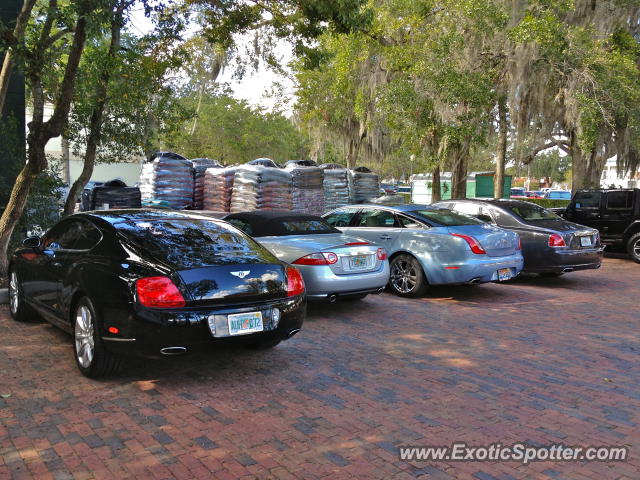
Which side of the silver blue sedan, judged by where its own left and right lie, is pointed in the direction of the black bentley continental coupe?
left

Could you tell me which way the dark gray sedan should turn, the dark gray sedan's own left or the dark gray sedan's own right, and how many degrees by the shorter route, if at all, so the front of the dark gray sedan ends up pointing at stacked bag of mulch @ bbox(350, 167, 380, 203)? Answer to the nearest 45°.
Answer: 0° — it already faces it

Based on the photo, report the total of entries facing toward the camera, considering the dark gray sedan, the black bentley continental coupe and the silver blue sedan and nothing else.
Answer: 0

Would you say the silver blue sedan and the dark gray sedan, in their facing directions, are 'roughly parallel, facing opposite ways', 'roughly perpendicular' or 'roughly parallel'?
roughly parallel

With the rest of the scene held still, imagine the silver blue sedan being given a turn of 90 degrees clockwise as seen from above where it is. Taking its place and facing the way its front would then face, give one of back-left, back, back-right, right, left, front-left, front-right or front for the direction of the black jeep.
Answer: front

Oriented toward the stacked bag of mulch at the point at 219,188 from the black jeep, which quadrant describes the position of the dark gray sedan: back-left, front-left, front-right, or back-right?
front-left

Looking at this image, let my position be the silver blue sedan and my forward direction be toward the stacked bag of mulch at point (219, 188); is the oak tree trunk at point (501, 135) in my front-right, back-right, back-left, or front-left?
front-right

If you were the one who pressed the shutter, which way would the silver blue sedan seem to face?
facing away from the viewer and to the left of the viewer

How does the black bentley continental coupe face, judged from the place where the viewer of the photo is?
facing away from the viewer and to the left of the viewer

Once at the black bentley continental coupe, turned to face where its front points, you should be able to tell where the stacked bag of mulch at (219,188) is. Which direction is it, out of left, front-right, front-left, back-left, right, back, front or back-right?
front-right

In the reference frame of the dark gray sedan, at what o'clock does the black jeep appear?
The black jeep is roughly at 2 o'clock from the dark gray sedan.

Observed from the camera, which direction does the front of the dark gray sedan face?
facing away from the viewer and to the left of the viewer

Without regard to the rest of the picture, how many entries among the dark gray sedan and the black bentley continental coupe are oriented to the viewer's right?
0

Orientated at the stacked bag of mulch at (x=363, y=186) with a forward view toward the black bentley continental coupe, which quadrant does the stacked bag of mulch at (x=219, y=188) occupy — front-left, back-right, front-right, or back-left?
front-right

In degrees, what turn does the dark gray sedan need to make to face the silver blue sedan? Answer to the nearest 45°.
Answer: approximately 90° to its left

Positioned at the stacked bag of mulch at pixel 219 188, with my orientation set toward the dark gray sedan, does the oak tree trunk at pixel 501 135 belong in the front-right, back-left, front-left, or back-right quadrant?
front-left

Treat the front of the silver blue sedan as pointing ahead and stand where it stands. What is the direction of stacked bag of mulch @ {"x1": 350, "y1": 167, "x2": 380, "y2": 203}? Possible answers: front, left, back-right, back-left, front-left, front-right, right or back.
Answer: front-right
